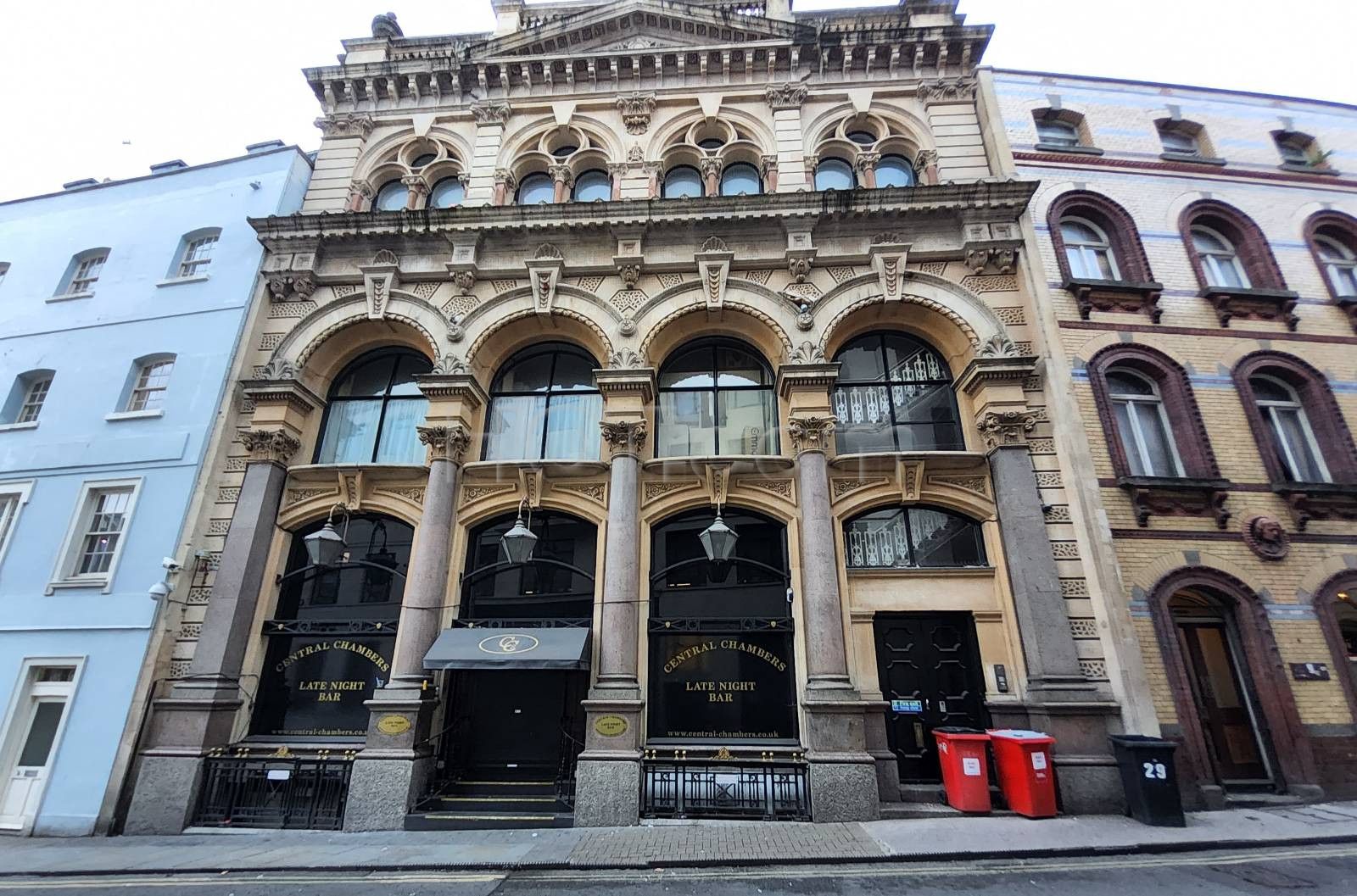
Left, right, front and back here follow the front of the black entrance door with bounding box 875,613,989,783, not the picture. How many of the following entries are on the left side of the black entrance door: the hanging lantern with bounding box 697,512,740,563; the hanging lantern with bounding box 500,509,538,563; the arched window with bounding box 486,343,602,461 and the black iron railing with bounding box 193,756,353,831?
0

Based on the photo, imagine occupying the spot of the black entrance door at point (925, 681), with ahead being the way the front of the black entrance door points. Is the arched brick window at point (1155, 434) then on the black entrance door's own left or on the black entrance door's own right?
on the black entrance door's own left

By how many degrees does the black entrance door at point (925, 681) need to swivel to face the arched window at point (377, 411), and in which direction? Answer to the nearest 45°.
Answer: approximately 90° to its right

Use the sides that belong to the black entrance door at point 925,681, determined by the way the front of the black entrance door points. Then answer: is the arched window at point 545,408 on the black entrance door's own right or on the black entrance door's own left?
on the black entrance door's own right

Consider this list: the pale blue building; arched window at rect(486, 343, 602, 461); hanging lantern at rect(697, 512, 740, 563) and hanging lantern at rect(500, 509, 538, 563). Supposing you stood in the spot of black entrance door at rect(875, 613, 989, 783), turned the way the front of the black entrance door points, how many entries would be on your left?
0

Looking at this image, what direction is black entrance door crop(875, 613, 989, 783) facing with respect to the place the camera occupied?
facing the viewer

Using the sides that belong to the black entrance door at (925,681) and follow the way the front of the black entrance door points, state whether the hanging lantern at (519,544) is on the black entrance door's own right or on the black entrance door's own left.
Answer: on the black entrance door's own right

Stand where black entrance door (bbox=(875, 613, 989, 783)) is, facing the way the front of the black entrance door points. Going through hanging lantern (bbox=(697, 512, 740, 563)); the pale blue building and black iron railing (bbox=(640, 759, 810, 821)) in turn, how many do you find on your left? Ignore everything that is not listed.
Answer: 0

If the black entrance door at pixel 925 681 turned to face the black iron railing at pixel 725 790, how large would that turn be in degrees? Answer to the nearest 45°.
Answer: approximately 45° to its right

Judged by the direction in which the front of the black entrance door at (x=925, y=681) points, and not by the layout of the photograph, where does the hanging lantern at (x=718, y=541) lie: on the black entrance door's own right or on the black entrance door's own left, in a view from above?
on the black entrance door's own right
